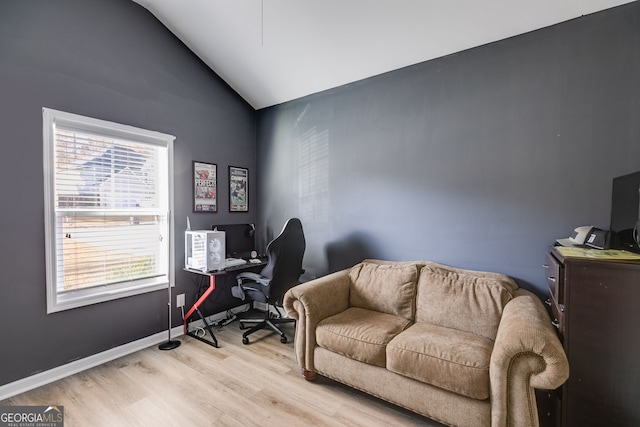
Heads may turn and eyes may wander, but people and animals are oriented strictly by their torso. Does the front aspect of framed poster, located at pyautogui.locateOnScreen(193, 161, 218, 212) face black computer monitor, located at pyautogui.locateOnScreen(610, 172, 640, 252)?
yes

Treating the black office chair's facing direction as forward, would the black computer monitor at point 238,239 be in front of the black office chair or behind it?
in front

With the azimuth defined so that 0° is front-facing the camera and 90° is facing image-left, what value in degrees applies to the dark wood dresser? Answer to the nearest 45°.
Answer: approximately 90°

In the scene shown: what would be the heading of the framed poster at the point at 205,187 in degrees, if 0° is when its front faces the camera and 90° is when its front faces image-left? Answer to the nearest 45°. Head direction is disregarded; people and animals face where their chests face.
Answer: approximately 315°

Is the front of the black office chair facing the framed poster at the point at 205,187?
yes

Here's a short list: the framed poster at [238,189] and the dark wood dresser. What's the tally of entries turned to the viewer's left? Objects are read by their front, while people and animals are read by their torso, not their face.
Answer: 1

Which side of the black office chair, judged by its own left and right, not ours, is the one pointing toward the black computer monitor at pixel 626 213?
back

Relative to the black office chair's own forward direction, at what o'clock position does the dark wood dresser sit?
The dark wood dresser is roughly at 6 o'clock from the black office chair.

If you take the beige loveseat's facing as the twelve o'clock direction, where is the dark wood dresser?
The dark wood dresser is roughly at 8 o'clock from the beige loveseat.

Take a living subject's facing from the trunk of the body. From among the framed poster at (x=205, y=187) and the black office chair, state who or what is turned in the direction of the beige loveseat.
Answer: the framed poster

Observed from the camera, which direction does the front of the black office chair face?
facing away from the viewer and to the left of the viewer
